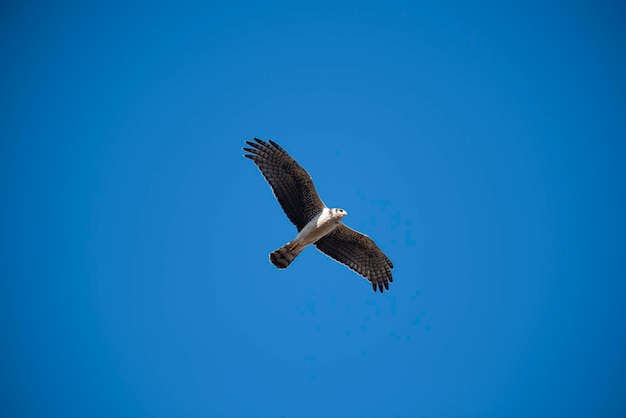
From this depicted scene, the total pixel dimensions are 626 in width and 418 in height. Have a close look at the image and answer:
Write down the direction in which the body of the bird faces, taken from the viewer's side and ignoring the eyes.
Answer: to the viewer's right
